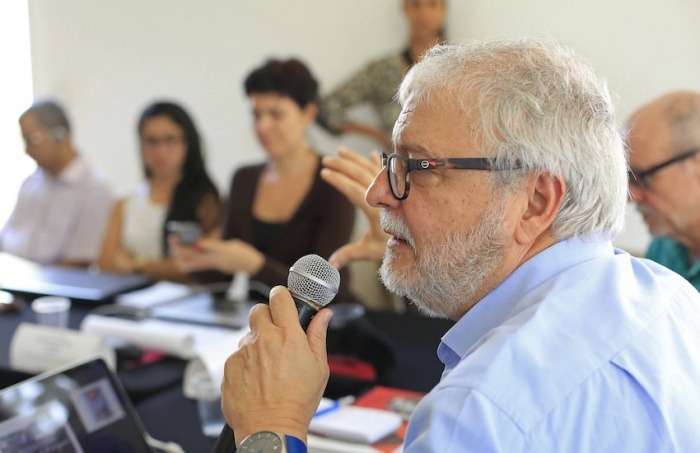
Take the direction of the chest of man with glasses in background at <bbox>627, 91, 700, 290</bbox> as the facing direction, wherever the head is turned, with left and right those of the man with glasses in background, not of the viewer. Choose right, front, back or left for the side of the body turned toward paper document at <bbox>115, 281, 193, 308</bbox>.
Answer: front

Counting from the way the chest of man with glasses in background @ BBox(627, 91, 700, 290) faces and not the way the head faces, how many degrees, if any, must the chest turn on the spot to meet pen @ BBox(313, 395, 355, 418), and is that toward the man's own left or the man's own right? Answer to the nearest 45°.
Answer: approximately 45° to the man's own left

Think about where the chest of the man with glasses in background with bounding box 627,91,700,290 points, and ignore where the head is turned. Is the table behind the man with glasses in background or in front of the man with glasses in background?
in front

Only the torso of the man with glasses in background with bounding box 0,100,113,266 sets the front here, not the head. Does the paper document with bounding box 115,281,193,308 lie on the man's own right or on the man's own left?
on the man's own left

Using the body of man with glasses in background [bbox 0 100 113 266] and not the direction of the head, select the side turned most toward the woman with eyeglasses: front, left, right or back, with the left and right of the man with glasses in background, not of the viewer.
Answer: left

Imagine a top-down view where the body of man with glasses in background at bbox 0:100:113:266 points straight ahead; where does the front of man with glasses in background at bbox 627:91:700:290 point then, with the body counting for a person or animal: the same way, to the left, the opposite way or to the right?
to the right

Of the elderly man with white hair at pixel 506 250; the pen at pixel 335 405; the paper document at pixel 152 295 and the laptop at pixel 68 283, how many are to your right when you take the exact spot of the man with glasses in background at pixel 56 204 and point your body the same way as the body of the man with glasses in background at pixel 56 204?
0

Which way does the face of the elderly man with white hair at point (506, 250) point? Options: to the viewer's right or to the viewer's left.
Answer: to the viewer's left

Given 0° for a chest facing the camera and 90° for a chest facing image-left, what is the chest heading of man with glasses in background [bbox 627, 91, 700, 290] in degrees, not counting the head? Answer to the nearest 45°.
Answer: approximately 90°

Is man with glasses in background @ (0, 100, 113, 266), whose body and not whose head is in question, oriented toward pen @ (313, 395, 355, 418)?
no

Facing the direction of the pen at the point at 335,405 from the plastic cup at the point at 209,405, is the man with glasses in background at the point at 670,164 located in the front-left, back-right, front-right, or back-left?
front-left

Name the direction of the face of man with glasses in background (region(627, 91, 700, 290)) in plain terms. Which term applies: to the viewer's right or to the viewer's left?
to the viewer's left

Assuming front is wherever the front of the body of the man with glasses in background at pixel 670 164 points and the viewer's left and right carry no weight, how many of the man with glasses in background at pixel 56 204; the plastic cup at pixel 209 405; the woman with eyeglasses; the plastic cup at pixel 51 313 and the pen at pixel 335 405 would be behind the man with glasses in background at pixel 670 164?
0

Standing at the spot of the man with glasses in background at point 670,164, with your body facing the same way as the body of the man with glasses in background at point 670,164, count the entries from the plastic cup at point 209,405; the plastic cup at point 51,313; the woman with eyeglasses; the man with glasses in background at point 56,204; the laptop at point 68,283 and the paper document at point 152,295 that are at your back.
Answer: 0

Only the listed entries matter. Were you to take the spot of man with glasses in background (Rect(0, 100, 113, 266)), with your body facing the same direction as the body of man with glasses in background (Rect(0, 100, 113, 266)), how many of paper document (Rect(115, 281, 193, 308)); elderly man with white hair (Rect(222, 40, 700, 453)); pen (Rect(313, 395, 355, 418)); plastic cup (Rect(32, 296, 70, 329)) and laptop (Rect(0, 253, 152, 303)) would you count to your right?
0

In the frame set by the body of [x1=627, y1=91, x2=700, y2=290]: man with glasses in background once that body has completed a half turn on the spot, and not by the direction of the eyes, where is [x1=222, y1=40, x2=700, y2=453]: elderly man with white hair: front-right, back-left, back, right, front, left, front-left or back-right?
right
